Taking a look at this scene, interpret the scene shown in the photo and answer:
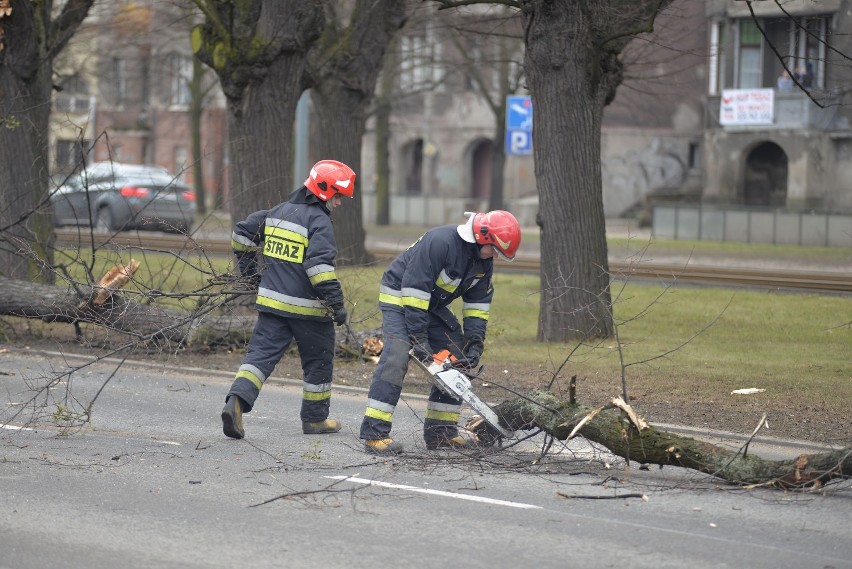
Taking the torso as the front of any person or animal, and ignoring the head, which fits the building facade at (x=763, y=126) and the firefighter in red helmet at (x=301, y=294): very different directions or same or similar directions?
very different directions

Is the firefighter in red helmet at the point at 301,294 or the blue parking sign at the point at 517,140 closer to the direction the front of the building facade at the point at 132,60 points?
the firefighter in red helmet

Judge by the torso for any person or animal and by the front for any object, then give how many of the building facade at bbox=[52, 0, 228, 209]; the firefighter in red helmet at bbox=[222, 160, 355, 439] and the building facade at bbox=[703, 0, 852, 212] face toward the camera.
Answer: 2

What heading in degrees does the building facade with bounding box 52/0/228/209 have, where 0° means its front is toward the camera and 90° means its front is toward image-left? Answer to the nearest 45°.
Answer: approximately 0°

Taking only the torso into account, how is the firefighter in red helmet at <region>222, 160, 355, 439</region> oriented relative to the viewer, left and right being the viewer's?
facing away from the viewer and to the right of the viewer

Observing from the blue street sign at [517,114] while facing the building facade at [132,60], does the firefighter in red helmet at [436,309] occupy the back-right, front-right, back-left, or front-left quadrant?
back-left

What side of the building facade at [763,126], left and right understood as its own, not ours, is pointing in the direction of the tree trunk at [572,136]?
front

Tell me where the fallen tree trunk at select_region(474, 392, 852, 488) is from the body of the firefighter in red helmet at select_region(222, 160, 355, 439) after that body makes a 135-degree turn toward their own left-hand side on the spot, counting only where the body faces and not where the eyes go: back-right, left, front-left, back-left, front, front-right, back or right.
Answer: back-left

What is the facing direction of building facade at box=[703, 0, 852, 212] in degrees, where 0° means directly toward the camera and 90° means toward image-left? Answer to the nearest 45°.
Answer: approximately 0°

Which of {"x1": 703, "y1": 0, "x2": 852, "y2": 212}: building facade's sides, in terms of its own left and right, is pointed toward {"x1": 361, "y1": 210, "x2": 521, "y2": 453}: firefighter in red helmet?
front

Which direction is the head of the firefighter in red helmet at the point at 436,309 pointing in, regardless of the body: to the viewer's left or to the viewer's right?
to the viewer's right

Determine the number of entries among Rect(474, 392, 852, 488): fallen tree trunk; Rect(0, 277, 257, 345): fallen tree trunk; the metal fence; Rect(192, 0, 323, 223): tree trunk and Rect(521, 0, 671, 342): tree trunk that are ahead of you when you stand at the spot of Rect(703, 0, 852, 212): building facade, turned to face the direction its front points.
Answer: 5

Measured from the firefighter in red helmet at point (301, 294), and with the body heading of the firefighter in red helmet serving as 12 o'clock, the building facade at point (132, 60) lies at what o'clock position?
The building facade is roughly at 10 o'clock from the firefighter in red helmet.

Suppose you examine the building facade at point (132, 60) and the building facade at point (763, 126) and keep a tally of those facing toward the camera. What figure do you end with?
2

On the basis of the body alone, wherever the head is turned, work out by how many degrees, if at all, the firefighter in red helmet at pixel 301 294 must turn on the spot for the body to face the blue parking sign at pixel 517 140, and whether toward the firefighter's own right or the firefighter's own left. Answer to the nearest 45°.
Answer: approximately 45° to the firefighter's own left

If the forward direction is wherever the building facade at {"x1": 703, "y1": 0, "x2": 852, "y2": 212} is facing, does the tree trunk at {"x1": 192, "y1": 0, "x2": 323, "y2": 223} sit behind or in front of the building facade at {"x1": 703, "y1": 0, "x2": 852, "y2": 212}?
in front

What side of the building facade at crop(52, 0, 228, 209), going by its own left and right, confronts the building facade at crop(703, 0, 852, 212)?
left

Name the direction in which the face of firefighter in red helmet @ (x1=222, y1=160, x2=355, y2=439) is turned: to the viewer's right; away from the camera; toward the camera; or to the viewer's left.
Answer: to the viewer's right
